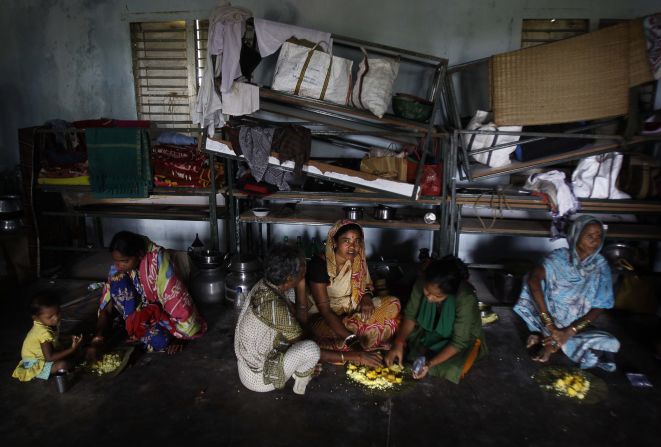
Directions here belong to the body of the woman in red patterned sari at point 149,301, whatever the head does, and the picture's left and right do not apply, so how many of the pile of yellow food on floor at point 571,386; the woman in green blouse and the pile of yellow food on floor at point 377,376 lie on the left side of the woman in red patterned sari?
3

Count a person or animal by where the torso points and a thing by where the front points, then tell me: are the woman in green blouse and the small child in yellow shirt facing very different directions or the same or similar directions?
very different directions

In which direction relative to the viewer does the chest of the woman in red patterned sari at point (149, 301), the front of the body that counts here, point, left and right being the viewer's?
facing the viewer and to the left of the viewer

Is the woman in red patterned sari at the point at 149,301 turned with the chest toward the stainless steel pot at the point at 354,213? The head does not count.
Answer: no

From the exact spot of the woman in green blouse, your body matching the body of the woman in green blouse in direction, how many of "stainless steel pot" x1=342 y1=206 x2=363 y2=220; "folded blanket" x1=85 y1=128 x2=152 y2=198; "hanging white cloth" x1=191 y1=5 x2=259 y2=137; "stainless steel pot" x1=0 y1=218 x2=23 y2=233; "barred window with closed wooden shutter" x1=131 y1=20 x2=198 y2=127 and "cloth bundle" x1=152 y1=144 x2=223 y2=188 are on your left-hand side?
0

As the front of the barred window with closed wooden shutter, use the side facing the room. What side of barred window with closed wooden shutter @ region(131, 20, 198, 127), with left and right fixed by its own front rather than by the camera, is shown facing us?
front

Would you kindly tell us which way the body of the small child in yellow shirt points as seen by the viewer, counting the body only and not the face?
to the viewer's right

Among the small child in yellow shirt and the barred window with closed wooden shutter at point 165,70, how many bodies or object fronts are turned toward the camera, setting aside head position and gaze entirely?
1

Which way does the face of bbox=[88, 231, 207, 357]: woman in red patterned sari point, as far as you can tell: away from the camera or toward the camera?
toward the camera

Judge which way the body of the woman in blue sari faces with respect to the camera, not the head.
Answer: toward the camera

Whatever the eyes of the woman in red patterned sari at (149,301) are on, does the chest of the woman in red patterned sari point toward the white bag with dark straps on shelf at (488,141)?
no

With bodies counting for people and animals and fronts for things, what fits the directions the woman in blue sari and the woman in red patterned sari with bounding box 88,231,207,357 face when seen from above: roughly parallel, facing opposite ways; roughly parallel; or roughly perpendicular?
roughly parallel

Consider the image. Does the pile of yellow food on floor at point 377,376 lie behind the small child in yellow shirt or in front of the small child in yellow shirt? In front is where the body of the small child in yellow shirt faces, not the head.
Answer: in front

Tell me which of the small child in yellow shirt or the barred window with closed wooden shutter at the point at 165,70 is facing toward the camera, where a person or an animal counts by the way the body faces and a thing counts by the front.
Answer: the barred window with closed wooden shutter
